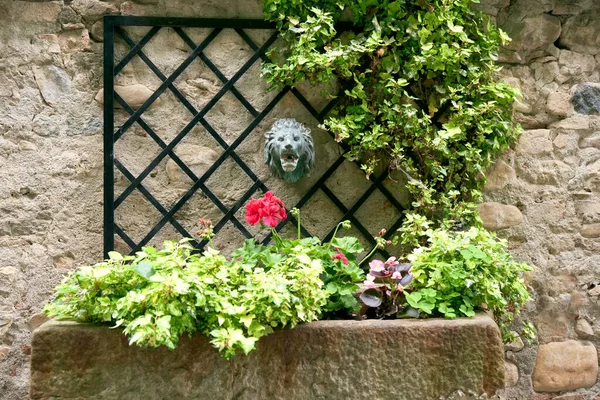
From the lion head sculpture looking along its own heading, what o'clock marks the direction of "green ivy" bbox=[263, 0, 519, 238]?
The green ivy is roughly at 9 o'clock from the lion head sculpture.

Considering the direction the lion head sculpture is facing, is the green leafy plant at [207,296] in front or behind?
in front

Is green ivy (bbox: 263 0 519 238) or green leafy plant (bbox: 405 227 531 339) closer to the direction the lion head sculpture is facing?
the green leafy plant

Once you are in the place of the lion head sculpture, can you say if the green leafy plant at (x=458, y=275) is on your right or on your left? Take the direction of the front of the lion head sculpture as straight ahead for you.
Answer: on your left

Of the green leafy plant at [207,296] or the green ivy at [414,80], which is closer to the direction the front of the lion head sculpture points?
the green leafy plant

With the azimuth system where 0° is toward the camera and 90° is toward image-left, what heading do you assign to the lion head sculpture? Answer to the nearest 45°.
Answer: approximately 0°
